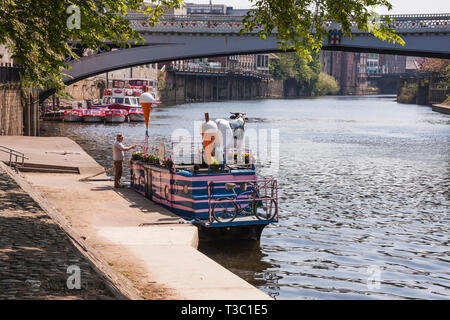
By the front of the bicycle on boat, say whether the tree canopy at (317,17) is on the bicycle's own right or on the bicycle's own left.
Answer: on the bicycle's own right

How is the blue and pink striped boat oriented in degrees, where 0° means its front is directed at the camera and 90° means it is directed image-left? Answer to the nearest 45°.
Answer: approximately 135°
